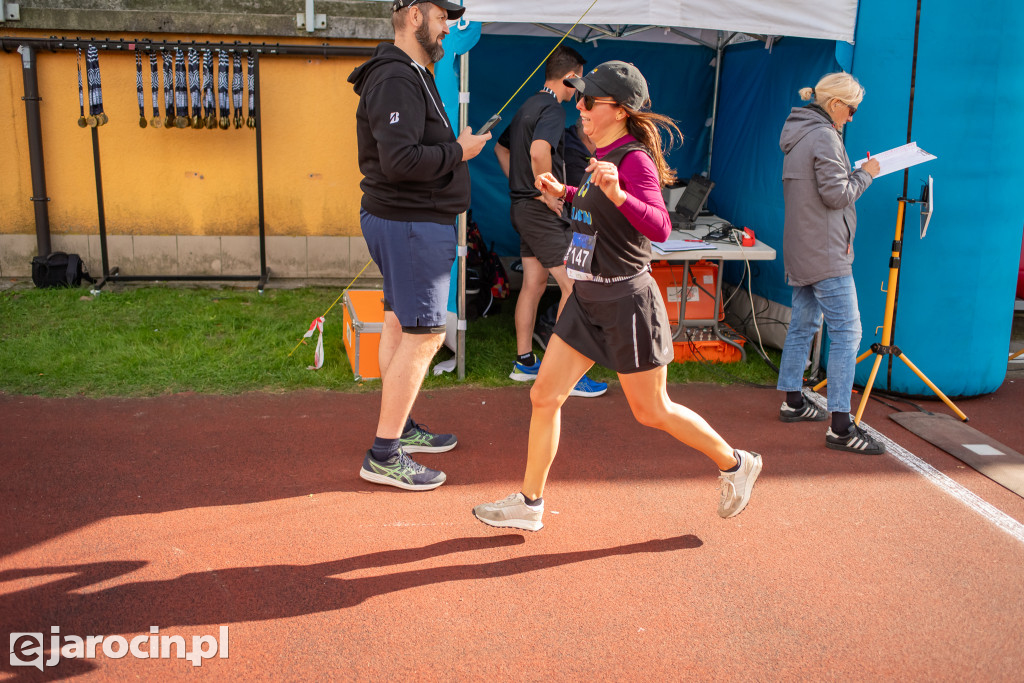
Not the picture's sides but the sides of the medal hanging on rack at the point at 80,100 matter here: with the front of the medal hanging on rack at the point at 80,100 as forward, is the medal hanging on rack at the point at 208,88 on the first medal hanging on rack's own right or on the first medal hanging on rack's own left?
on the first medal hanging on rack's own left

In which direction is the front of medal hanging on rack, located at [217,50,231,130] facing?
toward the camera

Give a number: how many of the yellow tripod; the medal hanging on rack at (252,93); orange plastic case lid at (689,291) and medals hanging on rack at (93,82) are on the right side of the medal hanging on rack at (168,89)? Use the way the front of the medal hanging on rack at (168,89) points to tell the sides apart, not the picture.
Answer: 1

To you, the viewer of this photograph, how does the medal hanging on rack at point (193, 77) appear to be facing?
facing the viewer

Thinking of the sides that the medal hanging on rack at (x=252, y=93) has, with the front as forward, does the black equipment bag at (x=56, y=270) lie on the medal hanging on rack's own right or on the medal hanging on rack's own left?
on the medal hanging on rack's own right

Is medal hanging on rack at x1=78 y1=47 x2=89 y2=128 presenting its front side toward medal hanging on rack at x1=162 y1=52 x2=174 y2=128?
no

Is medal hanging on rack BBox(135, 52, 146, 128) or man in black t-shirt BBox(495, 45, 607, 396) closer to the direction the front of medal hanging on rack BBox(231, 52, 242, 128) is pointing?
the man in black t-shirt

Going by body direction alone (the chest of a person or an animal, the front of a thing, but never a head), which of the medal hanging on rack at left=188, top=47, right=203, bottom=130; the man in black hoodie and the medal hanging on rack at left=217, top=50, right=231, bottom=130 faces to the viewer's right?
the man in black hoodie

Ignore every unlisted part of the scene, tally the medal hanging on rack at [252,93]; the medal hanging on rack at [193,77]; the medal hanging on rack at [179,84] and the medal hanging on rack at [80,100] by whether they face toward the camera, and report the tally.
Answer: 4

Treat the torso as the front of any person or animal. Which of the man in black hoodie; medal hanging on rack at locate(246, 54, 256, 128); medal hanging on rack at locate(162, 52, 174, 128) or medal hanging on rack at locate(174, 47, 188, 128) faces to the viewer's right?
the man in black hoodie

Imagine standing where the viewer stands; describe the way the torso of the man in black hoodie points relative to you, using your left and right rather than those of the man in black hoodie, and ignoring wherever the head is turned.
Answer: facing to the right of the viewer

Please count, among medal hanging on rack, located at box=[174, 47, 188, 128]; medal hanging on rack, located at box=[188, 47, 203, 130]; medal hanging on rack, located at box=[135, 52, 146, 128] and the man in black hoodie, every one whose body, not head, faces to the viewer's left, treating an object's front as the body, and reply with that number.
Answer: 0

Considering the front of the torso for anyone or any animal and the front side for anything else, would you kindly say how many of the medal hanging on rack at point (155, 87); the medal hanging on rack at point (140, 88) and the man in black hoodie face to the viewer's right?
1

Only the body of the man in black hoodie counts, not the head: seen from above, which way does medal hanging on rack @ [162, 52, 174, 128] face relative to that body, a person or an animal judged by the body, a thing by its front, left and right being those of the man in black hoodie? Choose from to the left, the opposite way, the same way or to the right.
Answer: to the right

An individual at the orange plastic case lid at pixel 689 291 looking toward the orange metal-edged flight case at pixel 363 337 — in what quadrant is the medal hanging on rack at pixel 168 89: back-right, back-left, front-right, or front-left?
front-right

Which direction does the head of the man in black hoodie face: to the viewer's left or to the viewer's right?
to the viewer's right

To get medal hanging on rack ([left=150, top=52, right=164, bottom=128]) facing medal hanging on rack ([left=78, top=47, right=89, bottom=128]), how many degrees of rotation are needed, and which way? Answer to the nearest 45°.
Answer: approximately 90° to its right

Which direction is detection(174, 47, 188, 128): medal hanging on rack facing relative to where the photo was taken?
toward the camera
